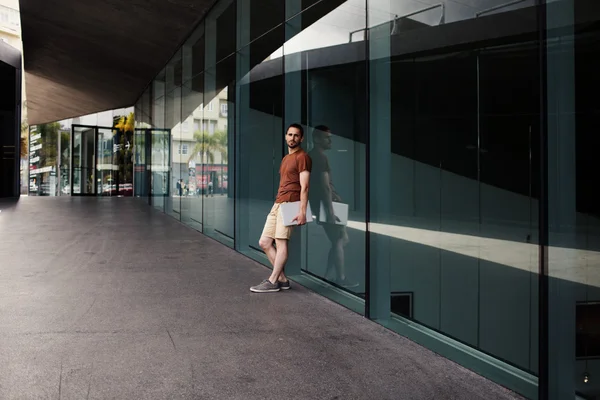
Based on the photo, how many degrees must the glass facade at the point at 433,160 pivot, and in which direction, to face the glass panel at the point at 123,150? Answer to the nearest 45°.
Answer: approximately 90° to its right

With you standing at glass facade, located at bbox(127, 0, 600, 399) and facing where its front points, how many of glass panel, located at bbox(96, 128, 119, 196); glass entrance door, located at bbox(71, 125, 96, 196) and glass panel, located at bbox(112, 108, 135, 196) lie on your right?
3

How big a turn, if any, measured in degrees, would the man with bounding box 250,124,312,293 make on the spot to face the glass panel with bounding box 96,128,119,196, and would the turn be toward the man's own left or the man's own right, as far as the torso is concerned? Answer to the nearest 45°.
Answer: approximately 135° to the man's own right

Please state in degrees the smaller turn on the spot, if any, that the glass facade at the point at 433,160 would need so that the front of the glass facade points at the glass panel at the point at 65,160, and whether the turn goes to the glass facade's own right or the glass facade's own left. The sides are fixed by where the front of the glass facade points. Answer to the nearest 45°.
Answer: approximately 90° to the glass facade's own right

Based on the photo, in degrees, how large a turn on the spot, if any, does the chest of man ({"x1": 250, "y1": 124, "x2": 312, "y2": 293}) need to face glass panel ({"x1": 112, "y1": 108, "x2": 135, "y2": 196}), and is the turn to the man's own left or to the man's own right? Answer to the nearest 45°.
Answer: approximately 135° to the man's own right

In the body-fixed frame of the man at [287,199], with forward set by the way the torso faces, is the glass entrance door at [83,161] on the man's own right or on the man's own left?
on the man's own right

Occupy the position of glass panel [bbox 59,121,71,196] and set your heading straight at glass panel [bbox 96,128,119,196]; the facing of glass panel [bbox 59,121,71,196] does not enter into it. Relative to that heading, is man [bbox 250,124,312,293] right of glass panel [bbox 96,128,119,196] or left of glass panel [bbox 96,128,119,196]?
right

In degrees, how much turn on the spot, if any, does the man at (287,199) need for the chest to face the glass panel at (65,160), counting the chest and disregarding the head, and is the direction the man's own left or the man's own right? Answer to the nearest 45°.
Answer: approximately 90° to the man's own right

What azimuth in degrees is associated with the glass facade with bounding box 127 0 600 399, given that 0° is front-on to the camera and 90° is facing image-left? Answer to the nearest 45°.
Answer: approximately 45°
